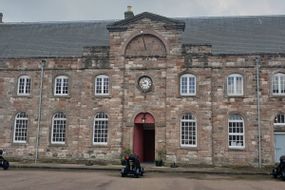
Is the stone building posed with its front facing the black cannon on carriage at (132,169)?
yes

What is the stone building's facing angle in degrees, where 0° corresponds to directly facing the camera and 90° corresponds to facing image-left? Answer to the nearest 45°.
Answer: approximately 0°

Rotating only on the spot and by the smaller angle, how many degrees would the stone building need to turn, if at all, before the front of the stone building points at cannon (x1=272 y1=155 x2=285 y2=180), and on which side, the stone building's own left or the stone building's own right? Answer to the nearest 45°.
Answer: approximately 45° to the stone building's own left
